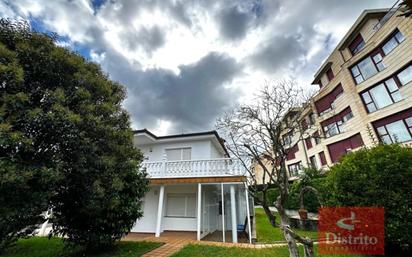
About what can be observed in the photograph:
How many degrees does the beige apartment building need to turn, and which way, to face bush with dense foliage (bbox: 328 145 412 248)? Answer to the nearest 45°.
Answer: approximately 45° to its left

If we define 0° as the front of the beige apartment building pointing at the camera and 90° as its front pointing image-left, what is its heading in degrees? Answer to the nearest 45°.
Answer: approximately 45°

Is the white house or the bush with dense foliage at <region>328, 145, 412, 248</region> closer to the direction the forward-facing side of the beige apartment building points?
the white house

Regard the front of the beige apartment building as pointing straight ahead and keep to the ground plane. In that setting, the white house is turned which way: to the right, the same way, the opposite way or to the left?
to the left

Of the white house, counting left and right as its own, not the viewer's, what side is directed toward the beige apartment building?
left

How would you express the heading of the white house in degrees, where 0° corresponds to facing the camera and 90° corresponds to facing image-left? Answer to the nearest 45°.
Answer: approximately 0°
